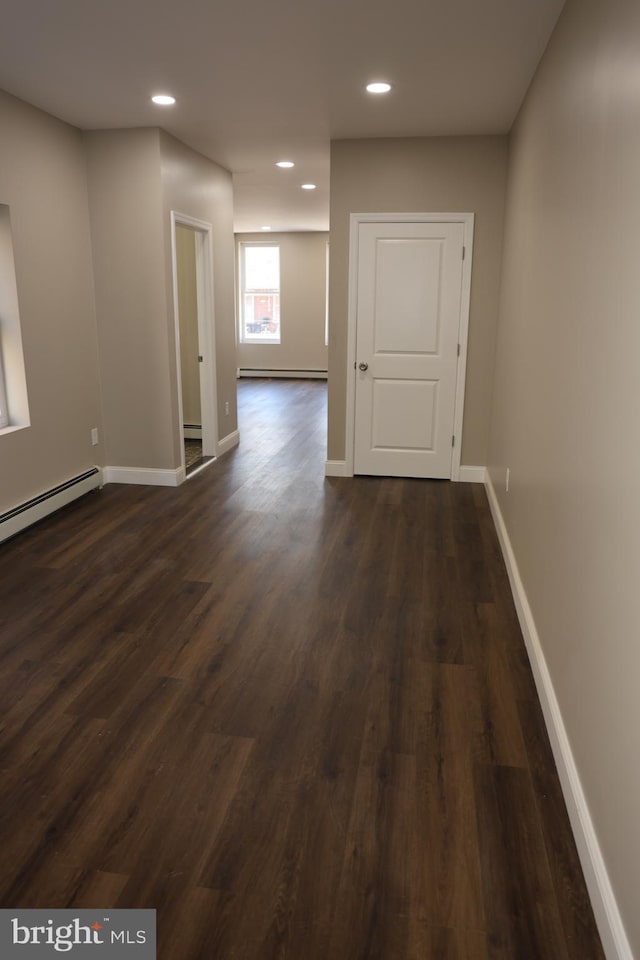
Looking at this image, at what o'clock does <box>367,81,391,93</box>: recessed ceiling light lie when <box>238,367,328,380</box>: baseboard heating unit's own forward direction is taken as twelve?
The recessed ceiling light is roughly at 12 o'clock from the baseboard heating unit.

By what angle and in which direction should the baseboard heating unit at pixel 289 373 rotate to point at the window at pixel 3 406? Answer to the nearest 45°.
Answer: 0° — it already faces it

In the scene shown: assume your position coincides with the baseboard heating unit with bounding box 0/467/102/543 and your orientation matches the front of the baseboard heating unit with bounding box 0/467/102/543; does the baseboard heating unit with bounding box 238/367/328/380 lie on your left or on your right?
on your left

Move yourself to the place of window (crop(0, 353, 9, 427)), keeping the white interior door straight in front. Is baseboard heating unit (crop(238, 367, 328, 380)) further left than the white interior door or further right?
left

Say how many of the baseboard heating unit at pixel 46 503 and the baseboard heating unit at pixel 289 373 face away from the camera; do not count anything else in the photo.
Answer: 0

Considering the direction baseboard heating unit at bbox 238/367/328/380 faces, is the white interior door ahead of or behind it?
ahead

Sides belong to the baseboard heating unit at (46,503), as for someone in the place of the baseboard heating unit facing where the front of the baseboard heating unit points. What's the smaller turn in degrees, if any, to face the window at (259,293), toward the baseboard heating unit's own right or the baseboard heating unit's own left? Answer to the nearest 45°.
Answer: approximately 90° to the baseboard heating unit's own left

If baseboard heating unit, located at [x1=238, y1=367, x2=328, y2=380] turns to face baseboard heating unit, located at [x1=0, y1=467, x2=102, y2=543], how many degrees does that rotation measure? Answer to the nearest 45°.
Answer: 0° — it already faces it

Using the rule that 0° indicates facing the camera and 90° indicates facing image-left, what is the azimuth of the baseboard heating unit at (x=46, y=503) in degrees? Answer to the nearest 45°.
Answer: approximately 315°

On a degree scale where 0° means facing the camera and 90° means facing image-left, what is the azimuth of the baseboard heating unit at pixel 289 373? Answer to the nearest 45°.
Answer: approximately 0°
